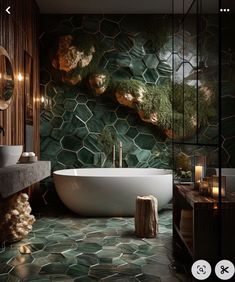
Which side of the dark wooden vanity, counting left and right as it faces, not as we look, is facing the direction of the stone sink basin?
front

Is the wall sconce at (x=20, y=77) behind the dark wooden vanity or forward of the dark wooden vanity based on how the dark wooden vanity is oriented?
forward

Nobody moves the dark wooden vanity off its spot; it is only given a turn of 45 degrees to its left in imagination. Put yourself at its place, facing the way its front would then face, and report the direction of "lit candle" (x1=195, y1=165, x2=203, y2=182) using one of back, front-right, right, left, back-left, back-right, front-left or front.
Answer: back-right

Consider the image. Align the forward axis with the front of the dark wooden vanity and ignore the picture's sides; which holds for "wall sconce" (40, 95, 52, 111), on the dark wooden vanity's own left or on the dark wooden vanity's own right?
on the dark wooden vanity's own right

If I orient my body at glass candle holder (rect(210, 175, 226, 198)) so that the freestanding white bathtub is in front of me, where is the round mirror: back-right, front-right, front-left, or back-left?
front-left

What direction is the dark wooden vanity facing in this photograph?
to the viewer's left

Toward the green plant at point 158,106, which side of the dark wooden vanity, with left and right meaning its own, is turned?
right

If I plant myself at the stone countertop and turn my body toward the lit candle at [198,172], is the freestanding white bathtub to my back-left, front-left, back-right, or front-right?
front-left

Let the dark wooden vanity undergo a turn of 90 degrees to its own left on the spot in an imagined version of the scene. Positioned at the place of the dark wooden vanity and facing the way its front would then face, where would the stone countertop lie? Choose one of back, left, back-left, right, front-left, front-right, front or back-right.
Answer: right
